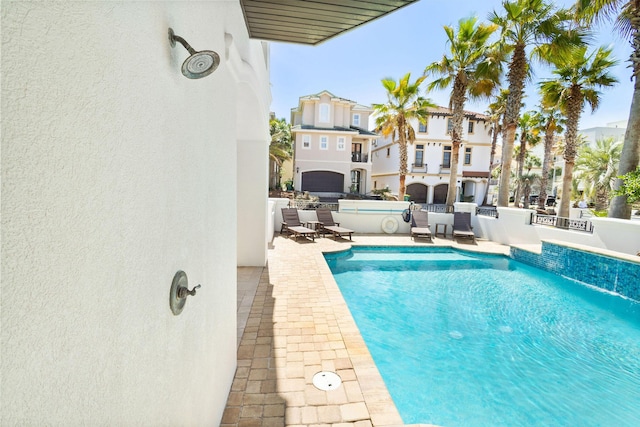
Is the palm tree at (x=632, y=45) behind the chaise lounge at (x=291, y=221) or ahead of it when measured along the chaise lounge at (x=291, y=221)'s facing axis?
ahead

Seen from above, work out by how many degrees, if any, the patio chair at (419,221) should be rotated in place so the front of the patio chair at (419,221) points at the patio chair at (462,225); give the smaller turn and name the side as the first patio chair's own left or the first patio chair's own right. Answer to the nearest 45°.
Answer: approximately 90° to the first patio chair's own left

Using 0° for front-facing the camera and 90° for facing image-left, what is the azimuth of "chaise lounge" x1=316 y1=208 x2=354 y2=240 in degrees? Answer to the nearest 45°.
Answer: approximately 315°

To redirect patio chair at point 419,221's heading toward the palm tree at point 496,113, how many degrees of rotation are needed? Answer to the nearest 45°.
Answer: approximately 180°

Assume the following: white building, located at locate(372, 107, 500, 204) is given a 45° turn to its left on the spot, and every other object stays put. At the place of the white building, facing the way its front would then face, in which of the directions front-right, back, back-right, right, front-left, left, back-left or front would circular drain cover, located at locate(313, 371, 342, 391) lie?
front-right

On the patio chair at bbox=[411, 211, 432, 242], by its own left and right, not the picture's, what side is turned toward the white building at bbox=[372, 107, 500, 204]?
back

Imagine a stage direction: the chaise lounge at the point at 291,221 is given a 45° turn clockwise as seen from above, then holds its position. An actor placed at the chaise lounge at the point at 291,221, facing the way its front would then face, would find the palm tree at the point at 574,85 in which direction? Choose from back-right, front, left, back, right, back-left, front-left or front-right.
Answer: left

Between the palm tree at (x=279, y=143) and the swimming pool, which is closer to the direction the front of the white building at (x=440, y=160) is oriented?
the swimming pool

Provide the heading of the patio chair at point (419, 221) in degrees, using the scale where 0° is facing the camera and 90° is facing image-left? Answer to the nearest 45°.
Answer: approximately 0°

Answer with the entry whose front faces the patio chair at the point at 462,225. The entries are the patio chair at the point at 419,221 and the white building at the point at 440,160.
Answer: the white building

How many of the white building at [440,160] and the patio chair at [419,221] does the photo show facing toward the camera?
2
